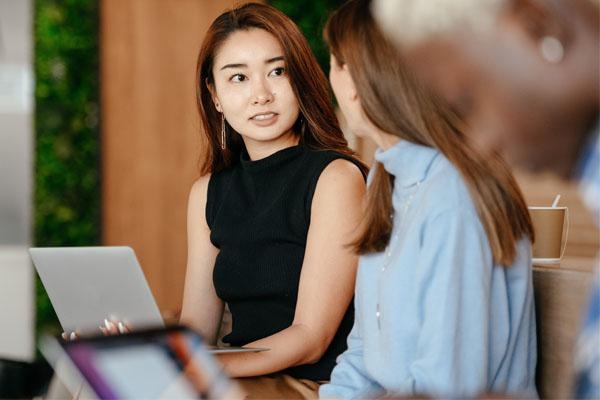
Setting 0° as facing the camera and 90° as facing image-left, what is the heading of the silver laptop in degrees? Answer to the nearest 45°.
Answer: approximately 225°

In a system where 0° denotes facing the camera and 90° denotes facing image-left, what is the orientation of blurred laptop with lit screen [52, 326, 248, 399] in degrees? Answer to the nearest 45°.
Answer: approximately 315°

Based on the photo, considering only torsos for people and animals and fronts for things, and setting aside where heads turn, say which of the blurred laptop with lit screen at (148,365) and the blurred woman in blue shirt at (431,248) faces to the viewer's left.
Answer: the blurred woman in blue shirt

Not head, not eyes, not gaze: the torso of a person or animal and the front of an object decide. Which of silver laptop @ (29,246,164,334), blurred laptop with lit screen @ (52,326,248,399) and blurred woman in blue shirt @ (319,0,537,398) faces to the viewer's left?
the blurred woman in blue shirt

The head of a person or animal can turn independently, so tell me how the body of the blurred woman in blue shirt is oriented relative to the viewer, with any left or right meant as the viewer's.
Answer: facing to the left of the viewer

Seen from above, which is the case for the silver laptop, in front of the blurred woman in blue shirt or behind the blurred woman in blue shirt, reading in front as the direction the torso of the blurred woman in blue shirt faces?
in front

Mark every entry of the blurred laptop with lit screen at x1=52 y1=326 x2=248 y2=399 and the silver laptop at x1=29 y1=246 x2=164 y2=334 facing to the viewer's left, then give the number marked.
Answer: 0

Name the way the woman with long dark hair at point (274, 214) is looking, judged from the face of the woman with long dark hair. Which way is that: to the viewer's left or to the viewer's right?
to the viewer's right

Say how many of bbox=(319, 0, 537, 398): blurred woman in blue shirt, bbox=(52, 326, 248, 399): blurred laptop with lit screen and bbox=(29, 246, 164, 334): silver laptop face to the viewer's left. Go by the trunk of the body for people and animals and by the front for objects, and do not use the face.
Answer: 1

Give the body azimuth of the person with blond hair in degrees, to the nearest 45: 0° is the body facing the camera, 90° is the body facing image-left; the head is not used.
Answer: approximately 90°
